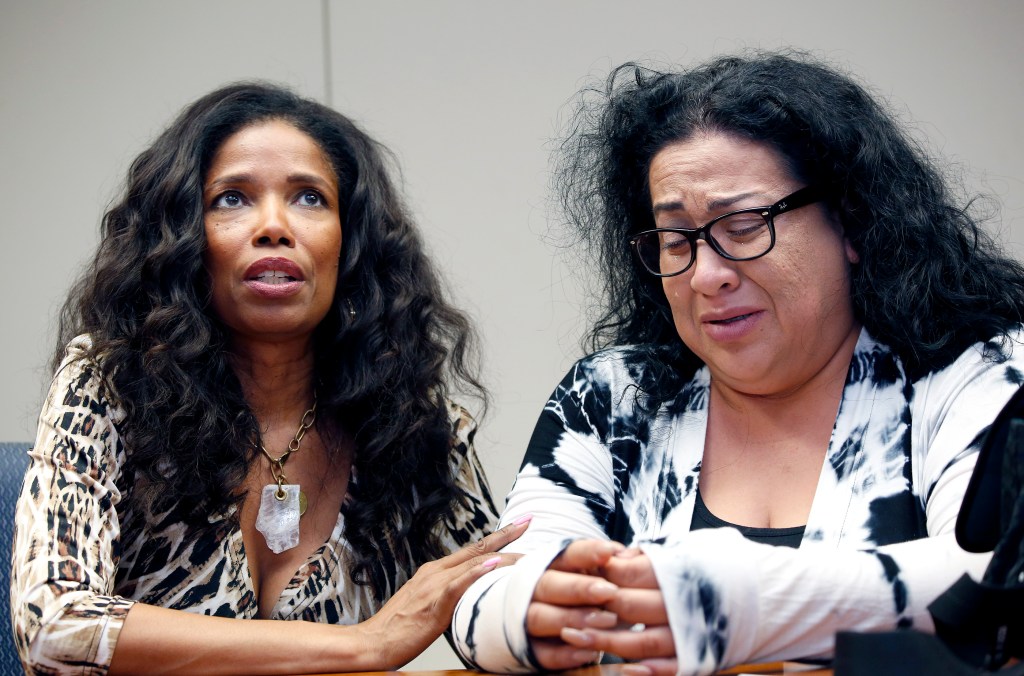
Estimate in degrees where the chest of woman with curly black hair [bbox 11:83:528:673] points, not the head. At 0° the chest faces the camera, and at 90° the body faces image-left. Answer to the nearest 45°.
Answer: approximately 0°

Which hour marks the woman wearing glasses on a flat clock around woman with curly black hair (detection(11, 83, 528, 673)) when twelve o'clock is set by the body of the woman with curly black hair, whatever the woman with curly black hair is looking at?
The woman wearing glasses is roughly at 10 o'clock from the woman with curly black hair.
